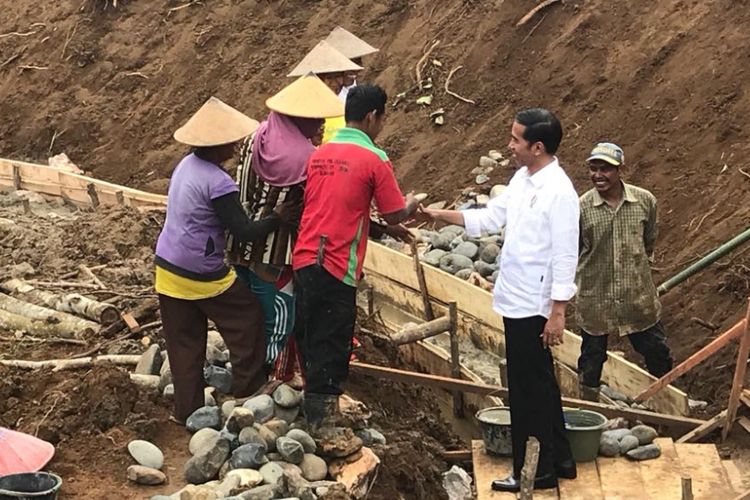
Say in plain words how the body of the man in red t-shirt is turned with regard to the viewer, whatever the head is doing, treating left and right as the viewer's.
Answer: facing away from the viewer and to the right of the viewer

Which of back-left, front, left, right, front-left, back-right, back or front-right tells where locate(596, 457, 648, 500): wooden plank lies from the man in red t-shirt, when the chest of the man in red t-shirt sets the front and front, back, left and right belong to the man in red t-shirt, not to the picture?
front-right

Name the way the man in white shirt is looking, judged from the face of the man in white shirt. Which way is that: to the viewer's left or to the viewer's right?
to the viewer's left

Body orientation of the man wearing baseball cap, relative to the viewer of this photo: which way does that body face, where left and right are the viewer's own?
facing the viewer

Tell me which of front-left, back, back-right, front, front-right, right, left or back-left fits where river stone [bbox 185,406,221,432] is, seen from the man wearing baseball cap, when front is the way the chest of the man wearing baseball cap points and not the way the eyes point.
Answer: front-right

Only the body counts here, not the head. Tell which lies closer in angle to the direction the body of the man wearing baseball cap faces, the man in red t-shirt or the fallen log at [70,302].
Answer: the man in red t-shirt

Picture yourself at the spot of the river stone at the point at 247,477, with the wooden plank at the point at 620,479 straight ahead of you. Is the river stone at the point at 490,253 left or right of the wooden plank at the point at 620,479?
left

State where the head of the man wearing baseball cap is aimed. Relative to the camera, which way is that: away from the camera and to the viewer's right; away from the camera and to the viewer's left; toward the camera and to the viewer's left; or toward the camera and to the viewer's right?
toward the camera and to the viewer's left

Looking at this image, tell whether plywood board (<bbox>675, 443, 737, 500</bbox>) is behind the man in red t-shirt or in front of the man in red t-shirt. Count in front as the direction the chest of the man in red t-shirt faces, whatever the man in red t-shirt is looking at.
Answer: in front

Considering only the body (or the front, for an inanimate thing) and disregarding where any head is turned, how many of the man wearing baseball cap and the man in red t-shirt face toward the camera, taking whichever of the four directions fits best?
1

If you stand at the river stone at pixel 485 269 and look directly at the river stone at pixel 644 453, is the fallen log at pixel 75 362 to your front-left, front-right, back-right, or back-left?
front-right
